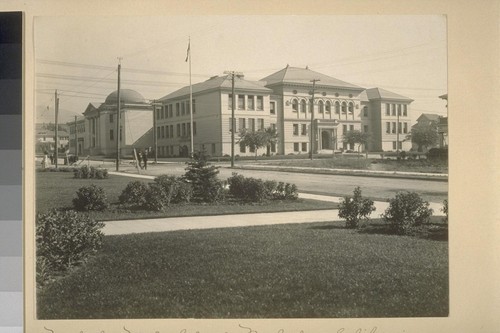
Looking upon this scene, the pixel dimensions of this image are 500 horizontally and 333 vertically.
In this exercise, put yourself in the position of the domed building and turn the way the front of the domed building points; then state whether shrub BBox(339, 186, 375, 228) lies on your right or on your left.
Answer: on your left

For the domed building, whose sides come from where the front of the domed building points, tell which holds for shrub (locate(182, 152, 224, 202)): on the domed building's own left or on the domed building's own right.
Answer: on the domed building's own left

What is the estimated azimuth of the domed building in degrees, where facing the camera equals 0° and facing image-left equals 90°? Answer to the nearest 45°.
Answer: approximately 45°

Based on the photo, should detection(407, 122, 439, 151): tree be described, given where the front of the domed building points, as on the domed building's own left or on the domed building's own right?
on the domed building's own left

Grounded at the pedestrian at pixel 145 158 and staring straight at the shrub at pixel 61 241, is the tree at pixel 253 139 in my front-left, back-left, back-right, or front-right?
back-left
